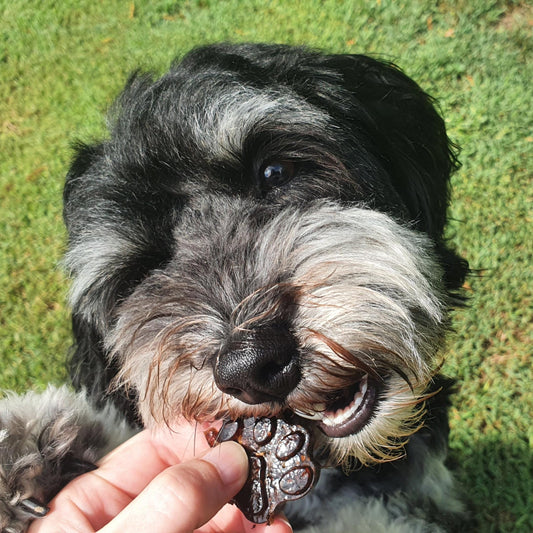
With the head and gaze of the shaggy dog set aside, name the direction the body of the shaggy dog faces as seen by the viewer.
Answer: toward the camera
